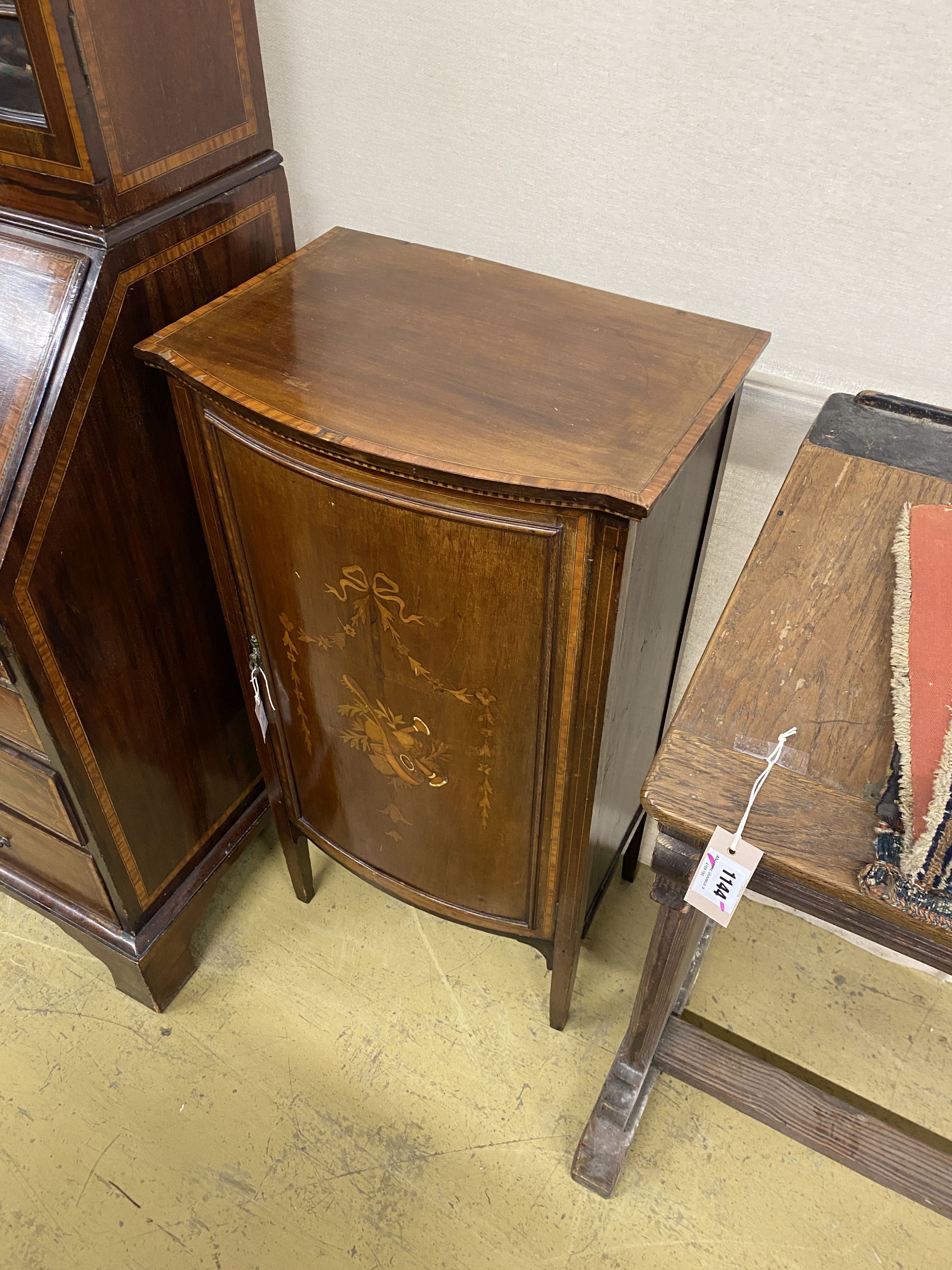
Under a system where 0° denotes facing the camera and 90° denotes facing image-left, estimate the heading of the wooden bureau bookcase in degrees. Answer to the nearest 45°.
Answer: approximately 45°

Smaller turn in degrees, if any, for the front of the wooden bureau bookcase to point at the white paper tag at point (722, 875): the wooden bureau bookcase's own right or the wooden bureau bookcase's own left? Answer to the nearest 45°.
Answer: approximately 90° to the wooden bureau bookcase's own left

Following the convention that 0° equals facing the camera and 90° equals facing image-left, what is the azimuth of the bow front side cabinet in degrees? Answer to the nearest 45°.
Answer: approximately 45°

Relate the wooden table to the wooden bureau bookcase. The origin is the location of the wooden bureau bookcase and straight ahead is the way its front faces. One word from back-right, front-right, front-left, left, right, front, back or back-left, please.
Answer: left

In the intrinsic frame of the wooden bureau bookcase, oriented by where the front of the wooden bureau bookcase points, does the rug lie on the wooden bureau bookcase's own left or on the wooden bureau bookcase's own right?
on the wooden bureau bookcase's own left

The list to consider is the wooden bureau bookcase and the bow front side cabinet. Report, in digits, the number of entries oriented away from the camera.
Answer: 0
